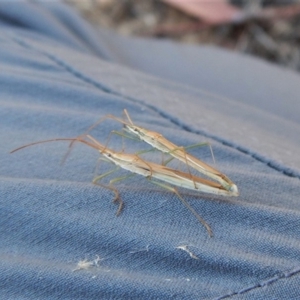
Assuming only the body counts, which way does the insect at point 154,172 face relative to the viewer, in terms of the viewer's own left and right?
facing to the left of the viewer
